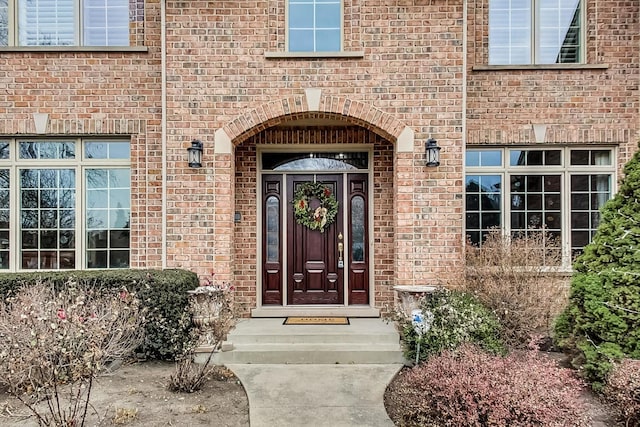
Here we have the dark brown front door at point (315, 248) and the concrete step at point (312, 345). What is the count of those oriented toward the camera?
2

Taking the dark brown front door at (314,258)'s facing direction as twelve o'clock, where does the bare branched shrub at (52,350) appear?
The bare branched shrub is roughly at 1 o'clock from the dark brown front door.

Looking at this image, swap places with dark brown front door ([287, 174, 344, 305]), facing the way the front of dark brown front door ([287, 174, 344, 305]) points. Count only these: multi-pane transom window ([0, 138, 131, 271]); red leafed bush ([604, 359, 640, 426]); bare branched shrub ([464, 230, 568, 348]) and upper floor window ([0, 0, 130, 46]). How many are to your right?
2

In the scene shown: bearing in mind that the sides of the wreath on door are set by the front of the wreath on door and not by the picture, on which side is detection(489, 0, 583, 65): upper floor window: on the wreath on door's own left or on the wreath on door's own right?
on the wreath on door's own left

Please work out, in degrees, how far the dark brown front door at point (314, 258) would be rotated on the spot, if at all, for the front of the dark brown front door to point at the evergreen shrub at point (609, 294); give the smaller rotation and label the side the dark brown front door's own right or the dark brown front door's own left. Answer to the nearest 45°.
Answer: approximately 45° to the dark brown front door's own left

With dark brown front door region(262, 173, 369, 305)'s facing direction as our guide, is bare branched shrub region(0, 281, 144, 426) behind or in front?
in front

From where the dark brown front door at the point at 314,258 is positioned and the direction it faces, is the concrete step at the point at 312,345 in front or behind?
in front

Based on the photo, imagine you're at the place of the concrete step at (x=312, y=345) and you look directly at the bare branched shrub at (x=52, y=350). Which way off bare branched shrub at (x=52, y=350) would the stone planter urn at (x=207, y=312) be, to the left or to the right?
right

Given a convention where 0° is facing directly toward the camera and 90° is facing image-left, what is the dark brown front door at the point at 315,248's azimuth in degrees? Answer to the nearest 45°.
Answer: approximately 0°

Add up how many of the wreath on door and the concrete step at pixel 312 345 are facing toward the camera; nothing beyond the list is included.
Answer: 2

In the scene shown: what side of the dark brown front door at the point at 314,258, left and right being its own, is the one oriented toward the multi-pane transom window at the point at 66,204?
right

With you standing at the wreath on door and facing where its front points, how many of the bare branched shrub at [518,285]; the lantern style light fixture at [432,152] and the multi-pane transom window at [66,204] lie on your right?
1
